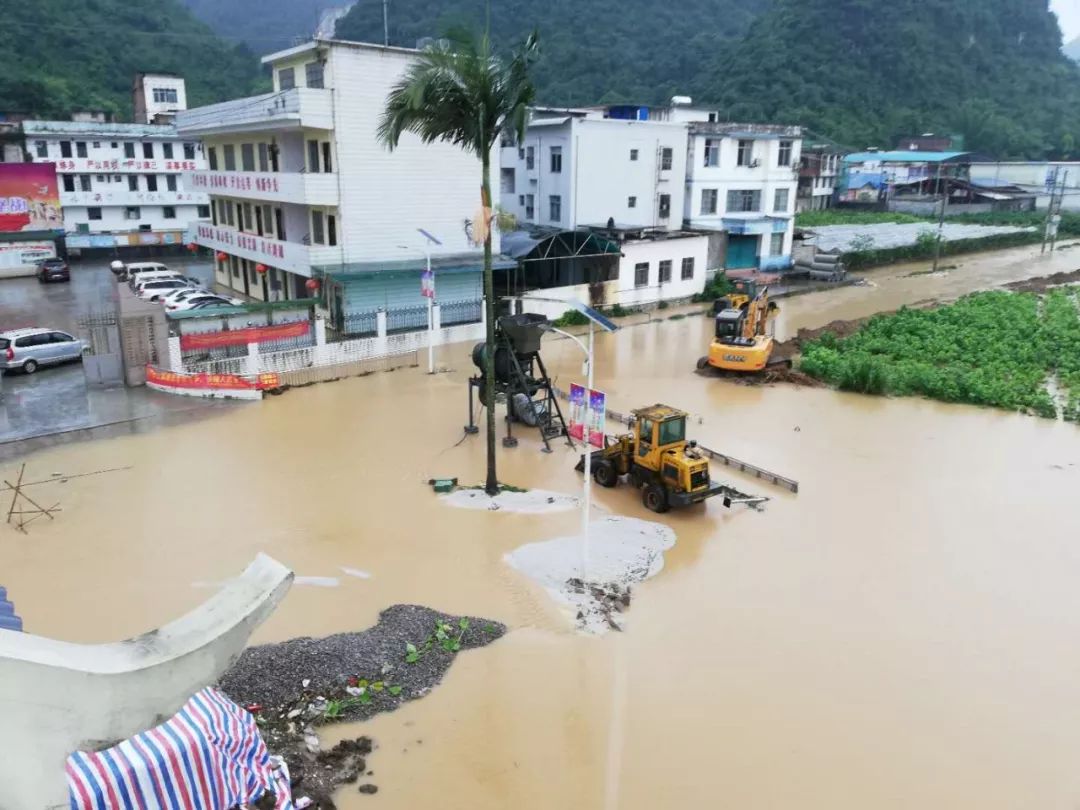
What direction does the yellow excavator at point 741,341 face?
away from the camera

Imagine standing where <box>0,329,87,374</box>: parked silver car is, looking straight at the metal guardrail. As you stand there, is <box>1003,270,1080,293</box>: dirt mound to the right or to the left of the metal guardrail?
left

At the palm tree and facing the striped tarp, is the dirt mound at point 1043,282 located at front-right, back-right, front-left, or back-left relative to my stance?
back-left

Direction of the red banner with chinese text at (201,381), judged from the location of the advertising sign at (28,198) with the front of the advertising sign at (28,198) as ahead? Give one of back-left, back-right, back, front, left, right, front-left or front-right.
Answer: front

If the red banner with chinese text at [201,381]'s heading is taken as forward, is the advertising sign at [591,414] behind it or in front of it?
in front

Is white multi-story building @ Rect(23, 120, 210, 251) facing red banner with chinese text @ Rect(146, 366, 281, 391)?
yes

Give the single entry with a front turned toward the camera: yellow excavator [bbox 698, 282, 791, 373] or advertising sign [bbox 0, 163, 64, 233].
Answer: the advertising sign

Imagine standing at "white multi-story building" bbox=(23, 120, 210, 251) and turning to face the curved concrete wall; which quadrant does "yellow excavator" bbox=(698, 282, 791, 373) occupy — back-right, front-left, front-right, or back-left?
front-left

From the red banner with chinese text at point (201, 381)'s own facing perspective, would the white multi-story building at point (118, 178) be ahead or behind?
behind

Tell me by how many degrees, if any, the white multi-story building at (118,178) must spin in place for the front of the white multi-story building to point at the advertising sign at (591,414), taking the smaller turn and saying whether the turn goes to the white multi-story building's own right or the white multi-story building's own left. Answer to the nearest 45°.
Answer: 0° — it already faces it

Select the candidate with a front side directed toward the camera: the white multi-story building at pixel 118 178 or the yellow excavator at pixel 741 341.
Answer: the white multi-story building

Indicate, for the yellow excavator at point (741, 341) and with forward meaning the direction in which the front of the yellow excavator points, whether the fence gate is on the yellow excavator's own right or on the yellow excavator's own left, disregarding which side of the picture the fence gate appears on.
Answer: on the yellow excavator's own left

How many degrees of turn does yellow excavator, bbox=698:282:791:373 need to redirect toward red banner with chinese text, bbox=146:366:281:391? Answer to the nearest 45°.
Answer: approximately 135° to its left

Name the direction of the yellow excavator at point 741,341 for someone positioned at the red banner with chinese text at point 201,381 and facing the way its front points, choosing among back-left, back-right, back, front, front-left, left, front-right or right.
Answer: left

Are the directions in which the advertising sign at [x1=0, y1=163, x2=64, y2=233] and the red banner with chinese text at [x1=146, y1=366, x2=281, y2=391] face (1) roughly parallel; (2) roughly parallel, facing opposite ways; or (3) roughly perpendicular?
roughly parallel

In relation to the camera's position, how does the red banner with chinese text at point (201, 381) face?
facing the viewer

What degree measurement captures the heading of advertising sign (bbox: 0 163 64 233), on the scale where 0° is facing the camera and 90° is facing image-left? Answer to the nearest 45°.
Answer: approximately 0°

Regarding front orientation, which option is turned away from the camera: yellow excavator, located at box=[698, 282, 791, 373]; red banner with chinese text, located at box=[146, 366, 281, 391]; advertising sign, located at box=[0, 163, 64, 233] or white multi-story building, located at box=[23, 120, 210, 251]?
the yellow excavator

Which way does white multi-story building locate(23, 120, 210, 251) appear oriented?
toward the camera
